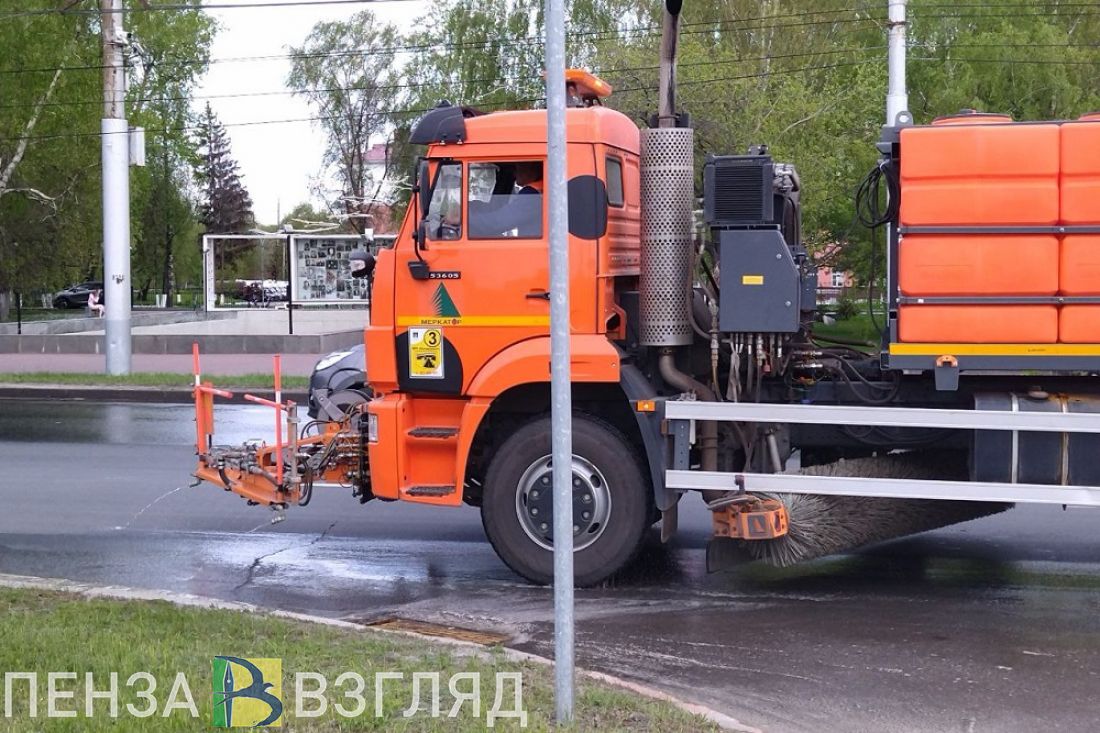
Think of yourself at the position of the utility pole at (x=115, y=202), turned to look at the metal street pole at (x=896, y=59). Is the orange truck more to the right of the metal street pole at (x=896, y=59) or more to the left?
right

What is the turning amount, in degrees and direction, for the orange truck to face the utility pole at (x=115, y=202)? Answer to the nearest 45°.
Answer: approximately 45° to its right

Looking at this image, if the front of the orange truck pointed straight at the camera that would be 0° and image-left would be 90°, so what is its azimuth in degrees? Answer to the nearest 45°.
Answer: approximately 90°

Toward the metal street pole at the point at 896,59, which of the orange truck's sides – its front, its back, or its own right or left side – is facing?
right

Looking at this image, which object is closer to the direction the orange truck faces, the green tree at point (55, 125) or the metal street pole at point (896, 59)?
the green tree

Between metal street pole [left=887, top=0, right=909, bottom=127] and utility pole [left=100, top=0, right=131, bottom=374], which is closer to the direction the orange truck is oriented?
the utility pole

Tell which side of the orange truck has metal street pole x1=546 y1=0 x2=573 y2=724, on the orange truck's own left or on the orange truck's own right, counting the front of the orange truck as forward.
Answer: on the orange truck's own left

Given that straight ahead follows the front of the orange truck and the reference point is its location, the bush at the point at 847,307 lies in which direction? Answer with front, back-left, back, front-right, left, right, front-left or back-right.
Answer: right
